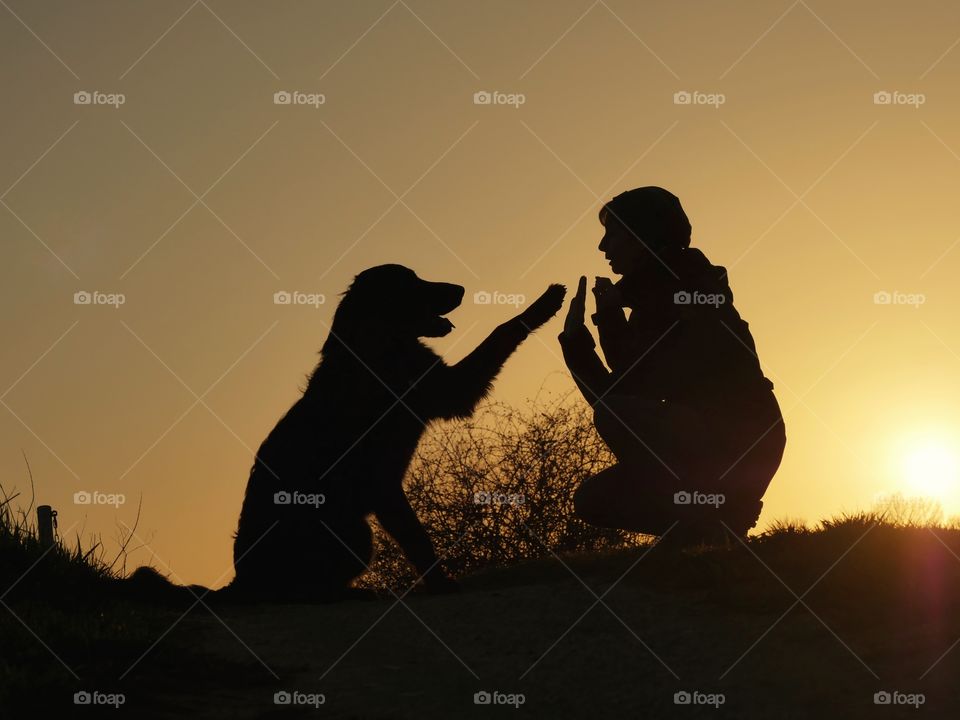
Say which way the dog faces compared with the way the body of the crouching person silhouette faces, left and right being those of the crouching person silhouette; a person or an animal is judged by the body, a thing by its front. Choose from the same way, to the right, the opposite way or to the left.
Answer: the opposite way

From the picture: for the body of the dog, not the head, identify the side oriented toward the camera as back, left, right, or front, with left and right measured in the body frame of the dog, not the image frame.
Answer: right

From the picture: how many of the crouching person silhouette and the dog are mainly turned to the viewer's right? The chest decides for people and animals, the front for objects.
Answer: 1

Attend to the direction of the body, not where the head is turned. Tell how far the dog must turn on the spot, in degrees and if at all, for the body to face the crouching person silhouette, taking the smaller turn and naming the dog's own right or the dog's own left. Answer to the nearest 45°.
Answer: approximately 45° to the dog's own right

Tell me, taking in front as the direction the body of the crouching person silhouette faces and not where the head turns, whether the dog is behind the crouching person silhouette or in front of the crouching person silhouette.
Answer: in front

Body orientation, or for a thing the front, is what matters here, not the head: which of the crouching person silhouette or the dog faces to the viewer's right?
the dog

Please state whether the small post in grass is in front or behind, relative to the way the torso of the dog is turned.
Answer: behind

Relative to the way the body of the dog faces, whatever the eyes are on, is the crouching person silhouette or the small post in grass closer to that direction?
the crouching person silhouette

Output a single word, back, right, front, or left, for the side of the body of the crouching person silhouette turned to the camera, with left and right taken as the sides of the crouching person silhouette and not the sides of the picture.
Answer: left
